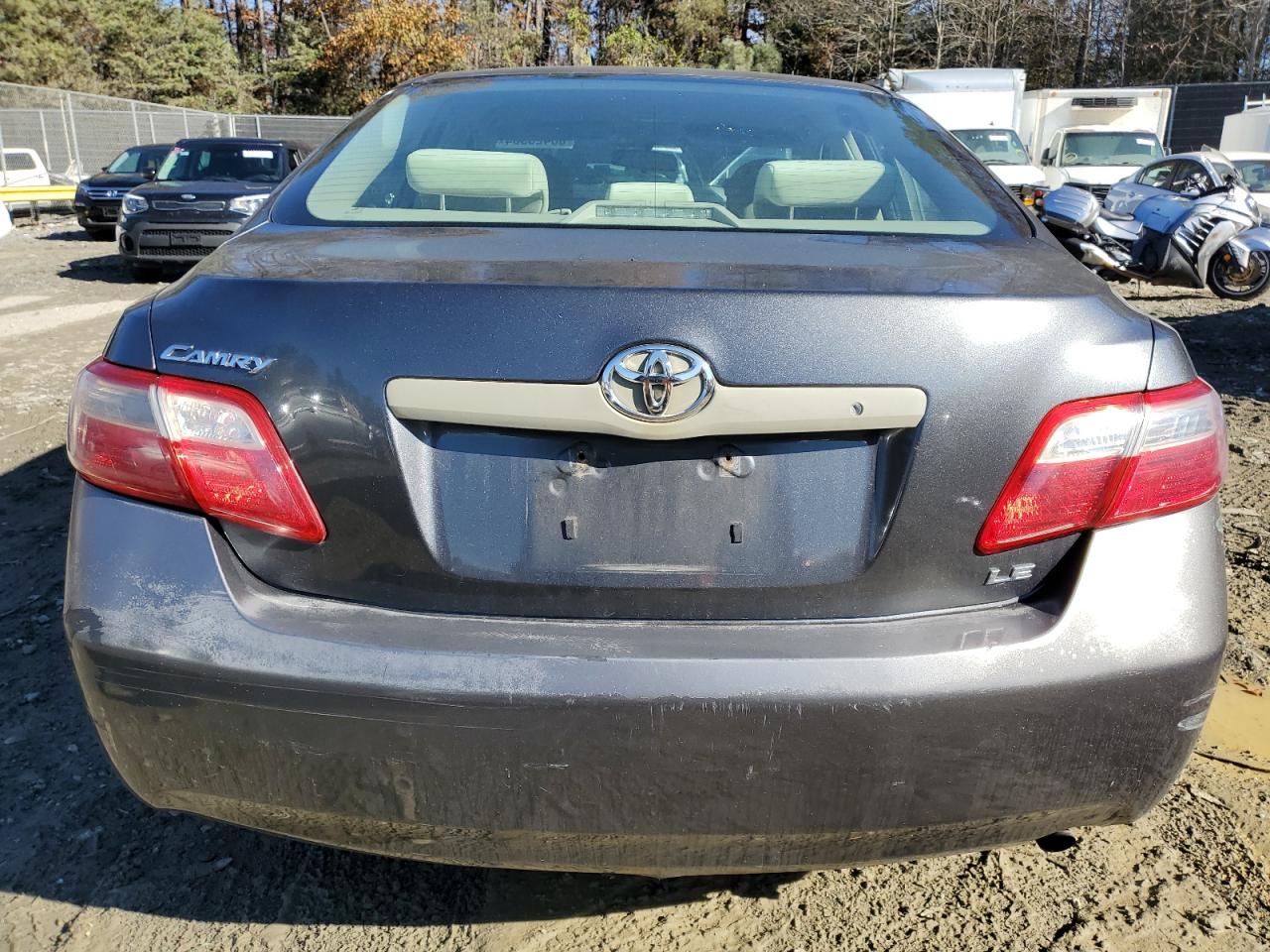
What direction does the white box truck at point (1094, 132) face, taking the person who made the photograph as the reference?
facing the viewer

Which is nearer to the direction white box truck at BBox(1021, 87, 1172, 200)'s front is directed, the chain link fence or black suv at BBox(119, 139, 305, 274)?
the black suv

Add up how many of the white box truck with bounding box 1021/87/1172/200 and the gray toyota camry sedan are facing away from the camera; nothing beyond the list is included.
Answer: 1

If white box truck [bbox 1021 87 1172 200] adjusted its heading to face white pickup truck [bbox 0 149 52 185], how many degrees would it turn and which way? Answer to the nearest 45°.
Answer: approximately 90° to its right

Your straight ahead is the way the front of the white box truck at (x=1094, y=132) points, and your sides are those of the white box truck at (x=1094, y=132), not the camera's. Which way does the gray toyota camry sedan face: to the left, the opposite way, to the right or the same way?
the opposite way

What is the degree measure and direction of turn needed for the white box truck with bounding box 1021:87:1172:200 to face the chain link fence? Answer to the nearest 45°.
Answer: approximately 90° to its right

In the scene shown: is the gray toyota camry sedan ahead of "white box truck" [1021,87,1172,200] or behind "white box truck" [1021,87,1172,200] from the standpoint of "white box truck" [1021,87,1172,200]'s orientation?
ahead

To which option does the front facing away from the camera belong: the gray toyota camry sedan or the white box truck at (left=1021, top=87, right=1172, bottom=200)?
the gray toyota camry sedan

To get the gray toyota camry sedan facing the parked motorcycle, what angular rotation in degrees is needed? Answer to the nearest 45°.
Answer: approximately 45° to its right

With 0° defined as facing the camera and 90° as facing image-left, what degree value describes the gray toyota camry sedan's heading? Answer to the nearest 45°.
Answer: approximately 180°

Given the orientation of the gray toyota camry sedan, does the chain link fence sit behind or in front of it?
in front

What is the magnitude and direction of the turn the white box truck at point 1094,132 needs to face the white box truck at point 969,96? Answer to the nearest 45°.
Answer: approximately 45° to its right

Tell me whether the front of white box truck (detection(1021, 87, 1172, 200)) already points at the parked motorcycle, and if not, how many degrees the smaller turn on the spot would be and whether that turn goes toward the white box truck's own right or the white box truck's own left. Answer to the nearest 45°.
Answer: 0° — it already faces it

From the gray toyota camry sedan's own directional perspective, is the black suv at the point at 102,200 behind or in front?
in front
